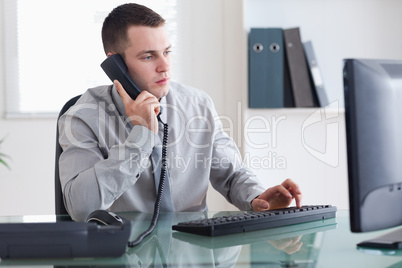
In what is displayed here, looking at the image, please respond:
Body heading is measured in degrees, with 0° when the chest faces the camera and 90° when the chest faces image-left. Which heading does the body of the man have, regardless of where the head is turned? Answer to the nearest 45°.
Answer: approximately 315°

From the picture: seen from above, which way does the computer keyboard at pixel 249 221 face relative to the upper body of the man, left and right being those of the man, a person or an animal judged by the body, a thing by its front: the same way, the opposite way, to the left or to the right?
the opposite way

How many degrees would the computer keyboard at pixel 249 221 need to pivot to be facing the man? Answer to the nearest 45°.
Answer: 0° — it already faces them

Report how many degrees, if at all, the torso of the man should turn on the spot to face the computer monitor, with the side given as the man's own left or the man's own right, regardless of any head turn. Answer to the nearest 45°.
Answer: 0° — they already face it

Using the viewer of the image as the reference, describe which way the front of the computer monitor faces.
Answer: facing away from the viewer and to the left of the viewer

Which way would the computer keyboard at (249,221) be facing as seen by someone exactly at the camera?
facing away from the viewer and to the left of the viewer

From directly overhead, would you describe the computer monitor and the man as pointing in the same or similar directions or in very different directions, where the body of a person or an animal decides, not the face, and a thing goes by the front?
very different directions

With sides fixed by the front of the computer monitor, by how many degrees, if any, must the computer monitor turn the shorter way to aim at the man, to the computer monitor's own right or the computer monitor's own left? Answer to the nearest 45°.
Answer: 0° — it already faces them
